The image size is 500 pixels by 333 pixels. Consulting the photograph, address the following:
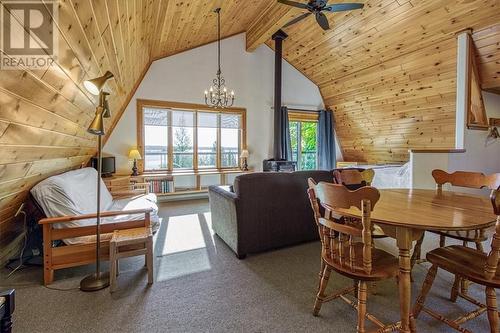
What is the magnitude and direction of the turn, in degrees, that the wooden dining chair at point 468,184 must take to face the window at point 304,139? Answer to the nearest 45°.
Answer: approximately 90° to its right

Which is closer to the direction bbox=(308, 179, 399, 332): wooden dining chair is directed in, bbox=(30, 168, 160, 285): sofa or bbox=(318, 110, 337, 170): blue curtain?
the blue curtain

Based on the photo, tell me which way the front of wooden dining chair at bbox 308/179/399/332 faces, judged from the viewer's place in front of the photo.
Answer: facing away from the viewer and to the right of the viewer

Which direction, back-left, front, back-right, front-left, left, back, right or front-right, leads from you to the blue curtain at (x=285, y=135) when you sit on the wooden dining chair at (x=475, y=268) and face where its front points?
front

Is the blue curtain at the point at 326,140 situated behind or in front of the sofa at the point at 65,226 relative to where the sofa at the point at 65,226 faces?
in front

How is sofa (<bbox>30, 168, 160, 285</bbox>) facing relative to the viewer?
to the viewer's right

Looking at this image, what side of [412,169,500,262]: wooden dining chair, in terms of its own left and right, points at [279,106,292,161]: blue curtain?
right

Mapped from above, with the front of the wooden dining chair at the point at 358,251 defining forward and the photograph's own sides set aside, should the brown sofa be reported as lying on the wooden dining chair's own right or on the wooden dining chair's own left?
on the wooden dining chair's own left

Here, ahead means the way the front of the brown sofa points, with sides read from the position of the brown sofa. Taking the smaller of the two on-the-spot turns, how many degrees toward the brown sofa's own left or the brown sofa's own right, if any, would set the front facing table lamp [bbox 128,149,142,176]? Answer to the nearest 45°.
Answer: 0° — it already faces it

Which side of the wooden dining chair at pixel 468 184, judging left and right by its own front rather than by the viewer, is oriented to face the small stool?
front

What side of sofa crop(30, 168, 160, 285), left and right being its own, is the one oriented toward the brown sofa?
front

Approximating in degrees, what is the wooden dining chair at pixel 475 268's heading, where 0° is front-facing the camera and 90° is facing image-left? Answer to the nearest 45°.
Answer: approximately 135°

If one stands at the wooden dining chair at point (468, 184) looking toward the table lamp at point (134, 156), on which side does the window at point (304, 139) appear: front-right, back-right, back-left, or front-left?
front-right

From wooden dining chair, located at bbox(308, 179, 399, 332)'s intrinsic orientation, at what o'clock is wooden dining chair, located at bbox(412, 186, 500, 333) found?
wooden dining chair, located at bbox(412, 186, 500, 333) is roughly at 1 o'clock from wooden dining chair, located at bbox(308, 179, 399, 332).
